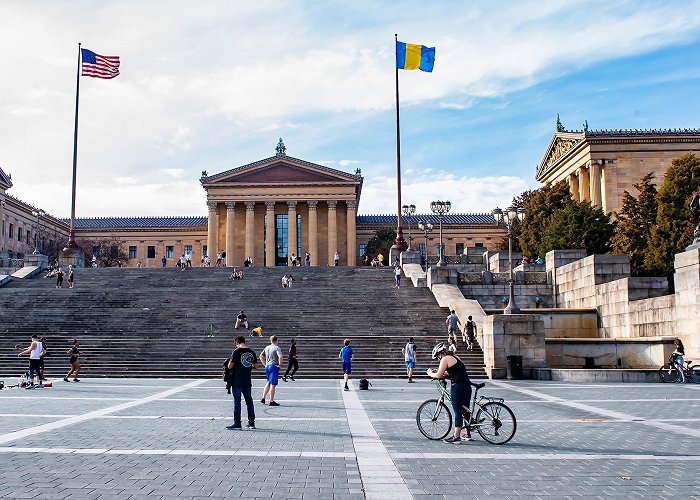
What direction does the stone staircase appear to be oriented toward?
toward the camera

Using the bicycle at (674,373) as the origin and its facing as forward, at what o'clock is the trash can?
The trash can is roughly at 12 o'clock from the bicycle.

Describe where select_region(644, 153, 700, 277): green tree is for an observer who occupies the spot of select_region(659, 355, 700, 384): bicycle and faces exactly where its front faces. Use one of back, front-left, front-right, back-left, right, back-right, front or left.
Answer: right

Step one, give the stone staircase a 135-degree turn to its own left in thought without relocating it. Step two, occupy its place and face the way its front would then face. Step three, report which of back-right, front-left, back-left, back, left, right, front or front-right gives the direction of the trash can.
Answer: right

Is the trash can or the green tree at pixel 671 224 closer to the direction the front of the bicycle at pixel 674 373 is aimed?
the trash can

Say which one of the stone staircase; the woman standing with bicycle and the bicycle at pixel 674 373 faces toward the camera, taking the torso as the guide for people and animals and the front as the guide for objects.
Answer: the stone staircase

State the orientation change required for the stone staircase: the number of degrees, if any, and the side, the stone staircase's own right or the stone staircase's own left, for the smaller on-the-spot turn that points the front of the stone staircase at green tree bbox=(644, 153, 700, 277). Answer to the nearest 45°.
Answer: approximately 90° to the stone staircase's own left

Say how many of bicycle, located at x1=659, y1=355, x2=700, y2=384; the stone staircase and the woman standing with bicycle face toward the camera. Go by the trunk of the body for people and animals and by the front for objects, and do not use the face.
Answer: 1

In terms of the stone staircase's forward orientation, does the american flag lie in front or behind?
behind

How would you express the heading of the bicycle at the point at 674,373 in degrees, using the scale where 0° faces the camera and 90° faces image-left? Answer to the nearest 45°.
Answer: approximately 90°
